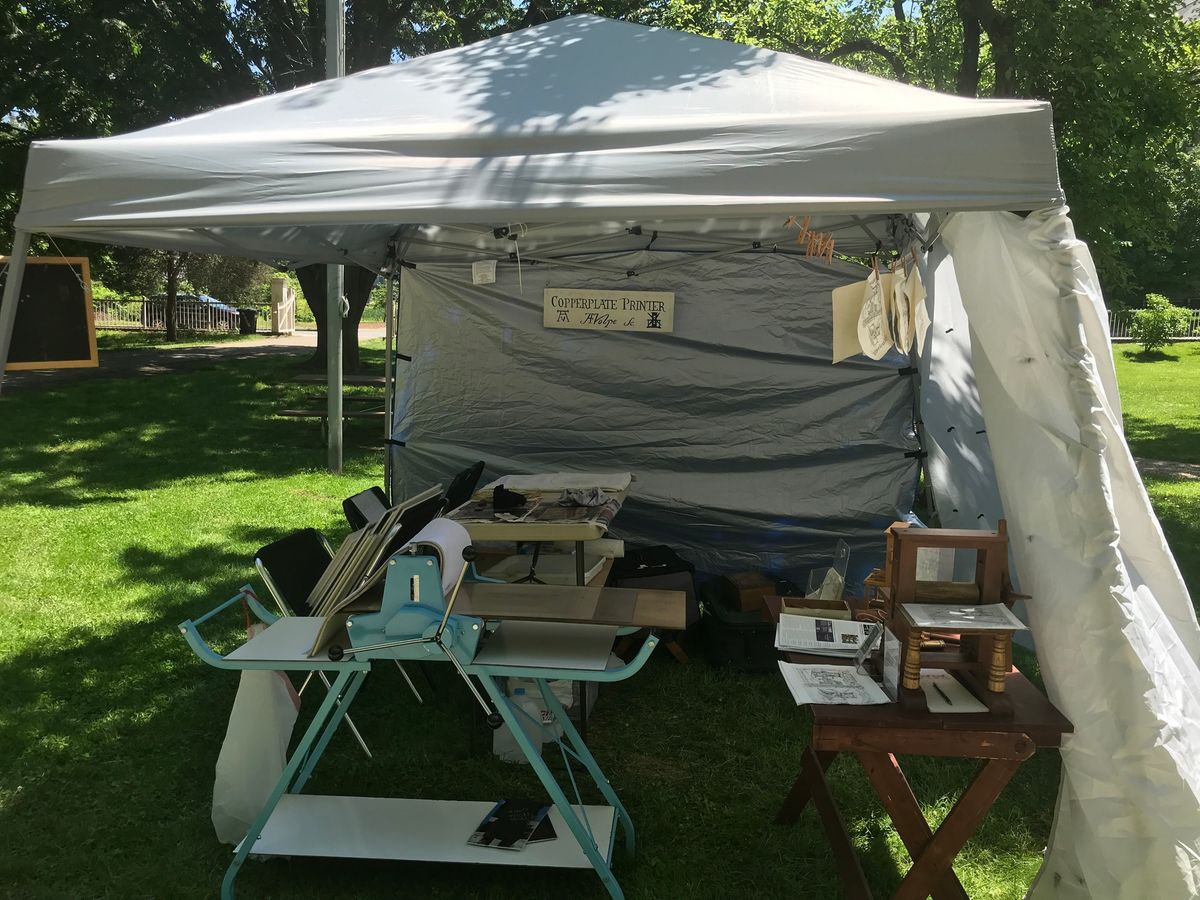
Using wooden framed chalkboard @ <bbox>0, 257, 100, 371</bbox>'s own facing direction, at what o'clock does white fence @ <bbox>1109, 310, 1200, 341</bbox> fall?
The white fence is roughly at 8 o'clock from the wooden framed chalkboard.

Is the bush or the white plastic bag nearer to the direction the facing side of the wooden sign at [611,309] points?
the white plastic bag

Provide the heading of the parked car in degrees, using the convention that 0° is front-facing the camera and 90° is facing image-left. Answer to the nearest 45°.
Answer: approximately 270°

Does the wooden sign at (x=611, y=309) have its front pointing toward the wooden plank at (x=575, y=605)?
yes

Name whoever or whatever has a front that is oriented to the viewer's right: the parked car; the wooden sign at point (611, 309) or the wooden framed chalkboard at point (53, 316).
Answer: the parked car

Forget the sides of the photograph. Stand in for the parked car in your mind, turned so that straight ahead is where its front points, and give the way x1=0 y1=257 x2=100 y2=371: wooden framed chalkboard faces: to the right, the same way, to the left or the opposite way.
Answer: to the right

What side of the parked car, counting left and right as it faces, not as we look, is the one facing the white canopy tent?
right

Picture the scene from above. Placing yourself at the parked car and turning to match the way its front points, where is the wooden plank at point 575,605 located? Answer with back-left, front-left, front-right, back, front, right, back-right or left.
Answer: right

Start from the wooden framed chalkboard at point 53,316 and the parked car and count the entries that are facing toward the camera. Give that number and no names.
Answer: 1

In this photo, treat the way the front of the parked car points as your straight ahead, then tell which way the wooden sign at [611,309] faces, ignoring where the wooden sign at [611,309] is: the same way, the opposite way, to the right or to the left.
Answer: to the right

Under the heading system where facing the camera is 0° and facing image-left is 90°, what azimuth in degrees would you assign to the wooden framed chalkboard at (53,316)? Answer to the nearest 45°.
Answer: approximately 0°

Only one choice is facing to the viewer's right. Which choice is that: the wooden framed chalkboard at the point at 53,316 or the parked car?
the parked car
